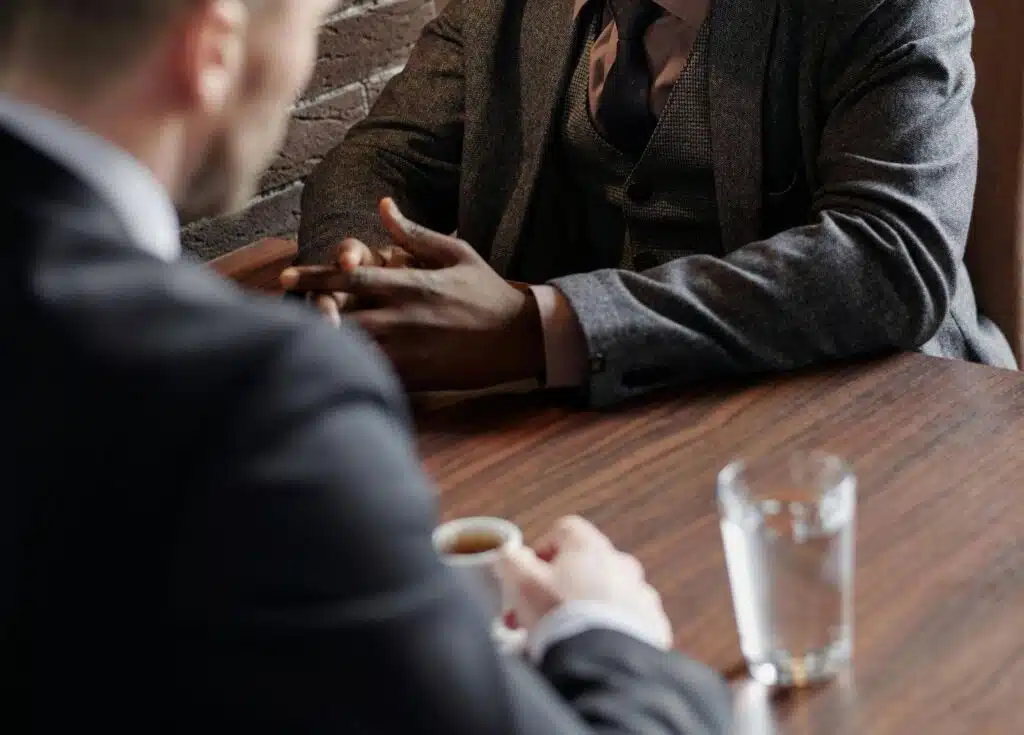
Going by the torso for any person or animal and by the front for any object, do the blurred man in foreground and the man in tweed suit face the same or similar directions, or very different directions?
very different directions

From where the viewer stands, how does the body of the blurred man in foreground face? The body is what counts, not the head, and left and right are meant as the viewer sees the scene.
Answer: facing away from the viewer and to the right of the viewer

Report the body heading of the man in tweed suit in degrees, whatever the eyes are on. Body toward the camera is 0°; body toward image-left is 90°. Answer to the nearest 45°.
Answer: approximately 45°

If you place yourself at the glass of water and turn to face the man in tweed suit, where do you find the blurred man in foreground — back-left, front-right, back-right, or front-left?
back-left

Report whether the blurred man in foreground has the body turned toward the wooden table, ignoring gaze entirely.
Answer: yes

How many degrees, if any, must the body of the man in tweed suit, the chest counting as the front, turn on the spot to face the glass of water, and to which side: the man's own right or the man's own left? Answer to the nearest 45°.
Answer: approximately 45° to the man's own left

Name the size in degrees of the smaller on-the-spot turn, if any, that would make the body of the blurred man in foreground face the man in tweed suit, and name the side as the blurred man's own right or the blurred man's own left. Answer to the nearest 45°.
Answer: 0° — they already face them

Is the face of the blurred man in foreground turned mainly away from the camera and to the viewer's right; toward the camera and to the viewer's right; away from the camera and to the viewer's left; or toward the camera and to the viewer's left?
away from the camera and to the viewer's right
